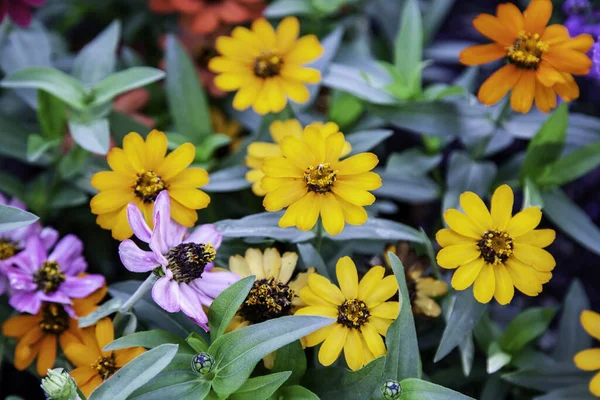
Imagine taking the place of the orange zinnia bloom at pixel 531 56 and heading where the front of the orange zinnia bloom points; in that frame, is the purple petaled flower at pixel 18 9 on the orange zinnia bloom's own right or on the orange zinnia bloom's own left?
on the orange zinnia bloom's own right

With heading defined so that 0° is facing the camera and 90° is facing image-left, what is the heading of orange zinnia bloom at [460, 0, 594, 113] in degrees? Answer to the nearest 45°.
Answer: approximately 0°

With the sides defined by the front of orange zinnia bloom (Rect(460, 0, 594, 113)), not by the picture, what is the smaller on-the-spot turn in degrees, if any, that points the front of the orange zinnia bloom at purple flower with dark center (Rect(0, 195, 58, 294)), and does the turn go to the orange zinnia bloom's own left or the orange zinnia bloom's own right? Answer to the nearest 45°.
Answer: approximately 90° to the orange zinnia bloom's own right
